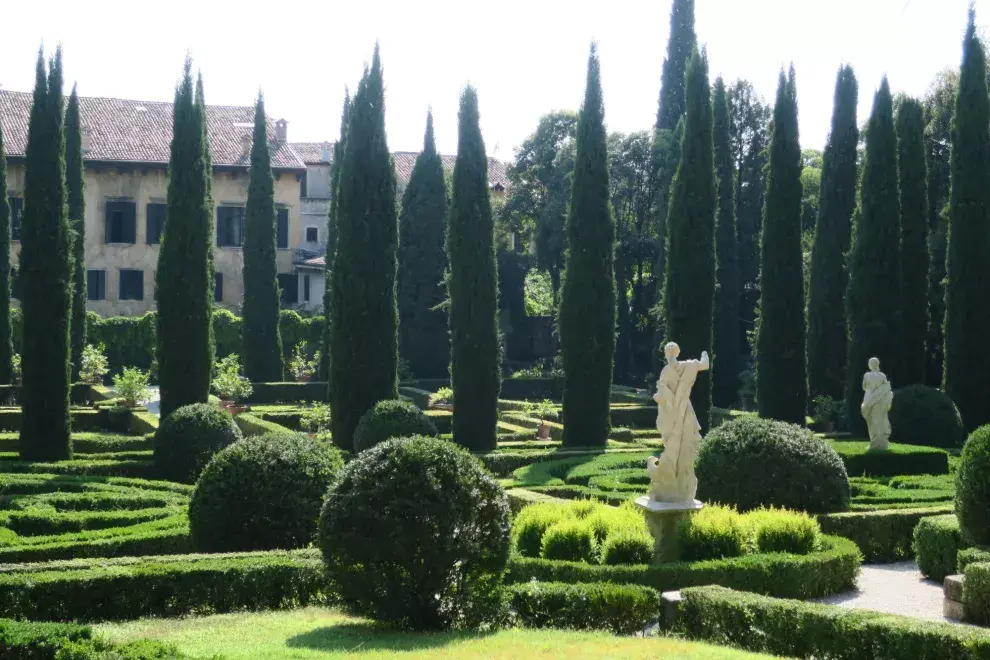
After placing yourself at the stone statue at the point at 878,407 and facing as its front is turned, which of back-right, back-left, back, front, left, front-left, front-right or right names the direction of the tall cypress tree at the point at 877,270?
back

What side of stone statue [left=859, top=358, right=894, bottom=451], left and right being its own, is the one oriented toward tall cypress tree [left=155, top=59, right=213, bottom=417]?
right

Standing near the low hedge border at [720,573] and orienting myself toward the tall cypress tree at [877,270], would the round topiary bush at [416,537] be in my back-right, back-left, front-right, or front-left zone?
back-left

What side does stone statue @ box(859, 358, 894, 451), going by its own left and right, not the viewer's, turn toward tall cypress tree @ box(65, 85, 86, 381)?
right

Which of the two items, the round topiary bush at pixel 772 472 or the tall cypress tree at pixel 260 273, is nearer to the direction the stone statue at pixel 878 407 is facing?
the round topiary bush

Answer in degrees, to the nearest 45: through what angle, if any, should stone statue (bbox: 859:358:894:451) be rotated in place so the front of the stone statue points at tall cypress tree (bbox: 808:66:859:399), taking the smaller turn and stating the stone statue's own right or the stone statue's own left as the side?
approximately 180°

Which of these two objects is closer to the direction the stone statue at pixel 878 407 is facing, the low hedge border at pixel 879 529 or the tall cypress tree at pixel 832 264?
the low hedge border

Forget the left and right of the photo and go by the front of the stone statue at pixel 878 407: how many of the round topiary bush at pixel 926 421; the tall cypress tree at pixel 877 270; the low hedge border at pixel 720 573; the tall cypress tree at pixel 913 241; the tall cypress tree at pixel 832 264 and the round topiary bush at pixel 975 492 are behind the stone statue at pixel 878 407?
4

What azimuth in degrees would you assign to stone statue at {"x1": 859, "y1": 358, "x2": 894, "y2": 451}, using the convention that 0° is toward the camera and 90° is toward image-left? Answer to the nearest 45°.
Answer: approximately 0°

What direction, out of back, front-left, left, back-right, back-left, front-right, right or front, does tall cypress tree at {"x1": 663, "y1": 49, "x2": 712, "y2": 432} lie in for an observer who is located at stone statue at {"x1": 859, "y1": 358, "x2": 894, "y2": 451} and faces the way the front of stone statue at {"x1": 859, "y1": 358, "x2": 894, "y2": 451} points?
back-right

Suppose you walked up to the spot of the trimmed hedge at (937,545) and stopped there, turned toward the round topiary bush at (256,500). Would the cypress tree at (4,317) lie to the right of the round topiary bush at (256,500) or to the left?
right

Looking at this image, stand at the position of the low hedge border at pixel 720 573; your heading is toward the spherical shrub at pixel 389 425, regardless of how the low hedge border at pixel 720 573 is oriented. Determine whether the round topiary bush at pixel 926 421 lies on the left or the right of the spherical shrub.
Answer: right
